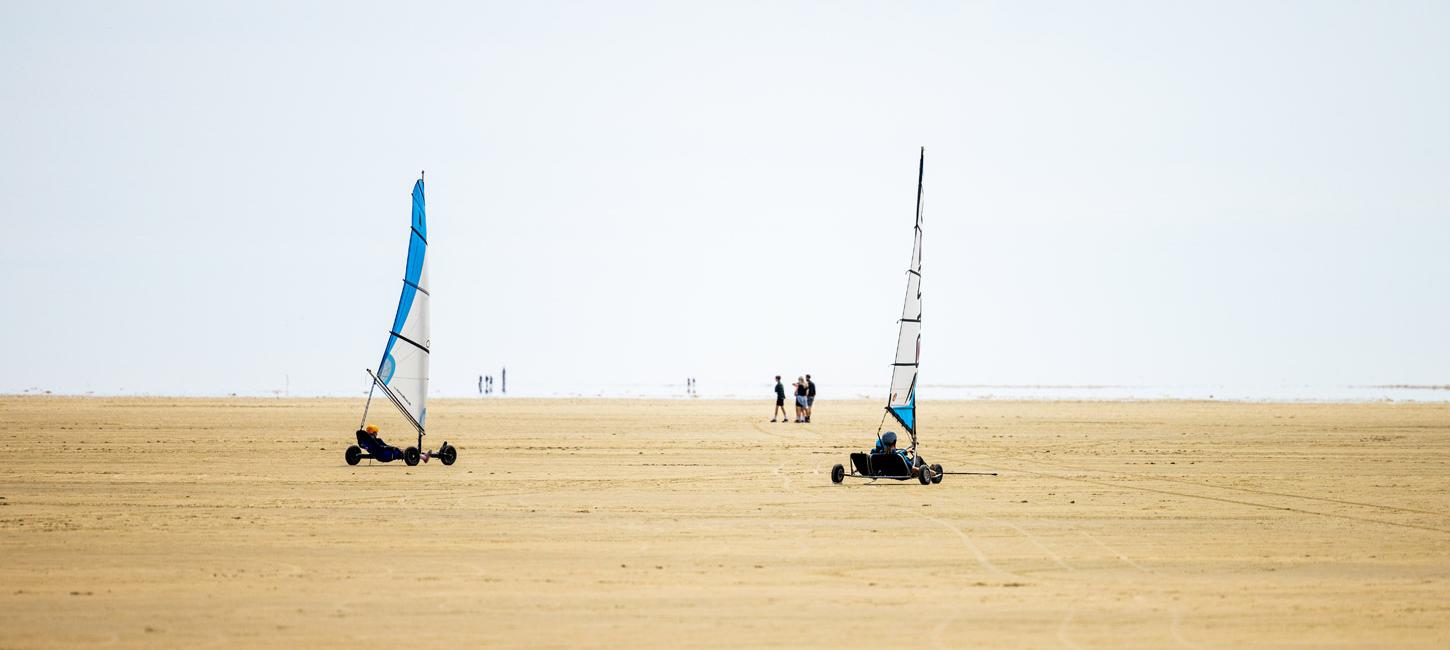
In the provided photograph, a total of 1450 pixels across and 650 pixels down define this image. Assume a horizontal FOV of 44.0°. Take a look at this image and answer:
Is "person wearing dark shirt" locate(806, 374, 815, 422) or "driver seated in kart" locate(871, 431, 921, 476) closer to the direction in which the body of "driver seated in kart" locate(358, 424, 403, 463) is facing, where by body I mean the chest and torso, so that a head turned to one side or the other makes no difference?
the driver seated in kart

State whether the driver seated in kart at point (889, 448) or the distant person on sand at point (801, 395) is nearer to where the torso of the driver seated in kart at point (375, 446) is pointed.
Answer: the driver seated in kart

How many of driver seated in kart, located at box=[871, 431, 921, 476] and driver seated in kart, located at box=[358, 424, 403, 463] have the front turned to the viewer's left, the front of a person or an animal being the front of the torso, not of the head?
0

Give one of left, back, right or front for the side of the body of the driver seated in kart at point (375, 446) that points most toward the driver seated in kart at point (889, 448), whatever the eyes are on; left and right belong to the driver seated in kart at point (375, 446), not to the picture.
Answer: front

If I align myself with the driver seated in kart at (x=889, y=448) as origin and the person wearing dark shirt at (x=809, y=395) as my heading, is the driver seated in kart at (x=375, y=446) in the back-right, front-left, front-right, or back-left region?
front-left

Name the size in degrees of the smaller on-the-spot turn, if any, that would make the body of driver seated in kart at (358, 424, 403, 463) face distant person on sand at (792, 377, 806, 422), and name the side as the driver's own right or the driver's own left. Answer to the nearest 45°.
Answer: approximately 90° to the driver's own left

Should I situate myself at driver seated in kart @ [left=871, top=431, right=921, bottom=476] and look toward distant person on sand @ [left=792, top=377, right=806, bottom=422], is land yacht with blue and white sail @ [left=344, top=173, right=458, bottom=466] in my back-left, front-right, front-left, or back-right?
front-left

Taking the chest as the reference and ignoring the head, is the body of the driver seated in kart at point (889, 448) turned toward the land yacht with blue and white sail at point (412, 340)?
no
